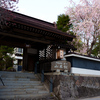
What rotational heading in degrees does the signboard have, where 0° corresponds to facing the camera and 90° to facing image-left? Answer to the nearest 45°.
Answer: approximately 0°

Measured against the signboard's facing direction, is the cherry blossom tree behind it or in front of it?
behind
